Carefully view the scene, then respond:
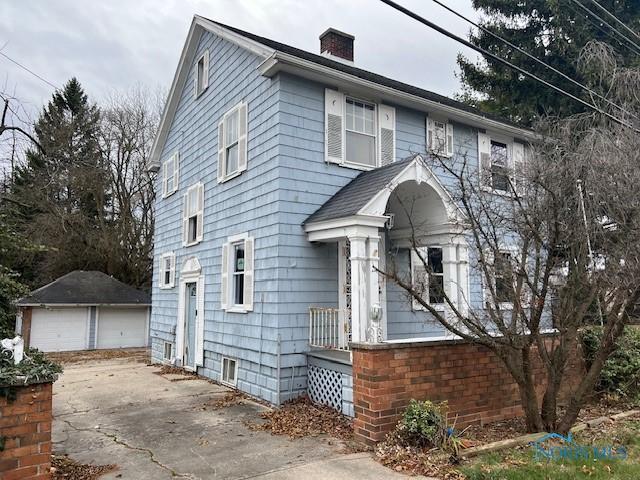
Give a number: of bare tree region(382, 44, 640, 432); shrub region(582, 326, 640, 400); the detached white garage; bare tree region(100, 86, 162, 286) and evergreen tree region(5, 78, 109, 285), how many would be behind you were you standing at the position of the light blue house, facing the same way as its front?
3

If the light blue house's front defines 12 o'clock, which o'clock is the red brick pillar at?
The red brick pillar is roughly at 2 o'clock from the light blue house.

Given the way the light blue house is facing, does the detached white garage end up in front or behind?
behind

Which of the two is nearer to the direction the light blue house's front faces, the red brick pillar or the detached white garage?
the red brick pillar

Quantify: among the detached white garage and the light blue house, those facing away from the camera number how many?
0

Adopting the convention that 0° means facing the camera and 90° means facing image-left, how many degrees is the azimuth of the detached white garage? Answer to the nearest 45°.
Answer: approximately 0°

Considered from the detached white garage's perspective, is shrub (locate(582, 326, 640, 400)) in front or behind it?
in front

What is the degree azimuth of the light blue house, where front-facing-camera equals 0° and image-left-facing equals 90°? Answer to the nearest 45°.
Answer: approximately 315°

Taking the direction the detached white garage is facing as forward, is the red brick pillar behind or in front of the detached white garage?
in front

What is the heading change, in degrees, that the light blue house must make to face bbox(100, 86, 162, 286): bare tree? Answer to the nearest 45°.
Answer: approximately 180°
